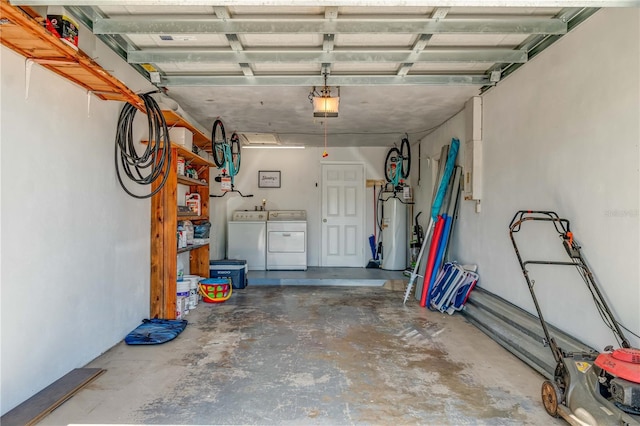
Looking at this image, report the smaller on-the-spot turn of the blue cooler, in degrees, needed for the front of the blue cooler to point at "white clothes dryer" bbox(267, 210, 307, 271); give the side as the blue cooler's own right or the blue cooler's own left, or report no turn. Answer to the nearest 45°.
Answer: approximately 135° to the blue cooler's own left

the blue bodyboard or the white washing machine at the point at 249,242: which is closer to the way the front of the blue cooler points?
the blue bodyboard

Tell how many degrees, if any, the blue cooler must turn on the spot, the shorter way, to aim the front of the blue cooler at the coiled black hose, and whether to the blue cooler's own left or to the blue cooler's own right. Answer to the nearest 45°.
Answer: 0° — it already faces it

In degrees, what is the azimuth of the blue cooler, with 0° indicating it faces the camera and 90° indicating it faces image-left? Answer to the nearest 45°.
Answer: approximately 0°

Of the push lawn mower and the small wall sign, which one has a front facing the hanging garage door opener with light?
the small wall sign

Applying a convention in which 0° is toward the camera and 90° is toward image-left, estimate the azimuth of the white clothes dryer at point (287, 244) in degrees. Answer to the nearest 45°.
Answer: approximately 0°

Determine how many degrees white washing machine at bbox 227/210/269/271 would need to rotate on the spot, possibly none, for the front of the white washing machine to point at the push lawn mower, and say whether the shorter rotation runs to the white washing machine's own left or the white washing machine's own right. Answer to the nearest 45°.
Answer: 0° — it already faces it
